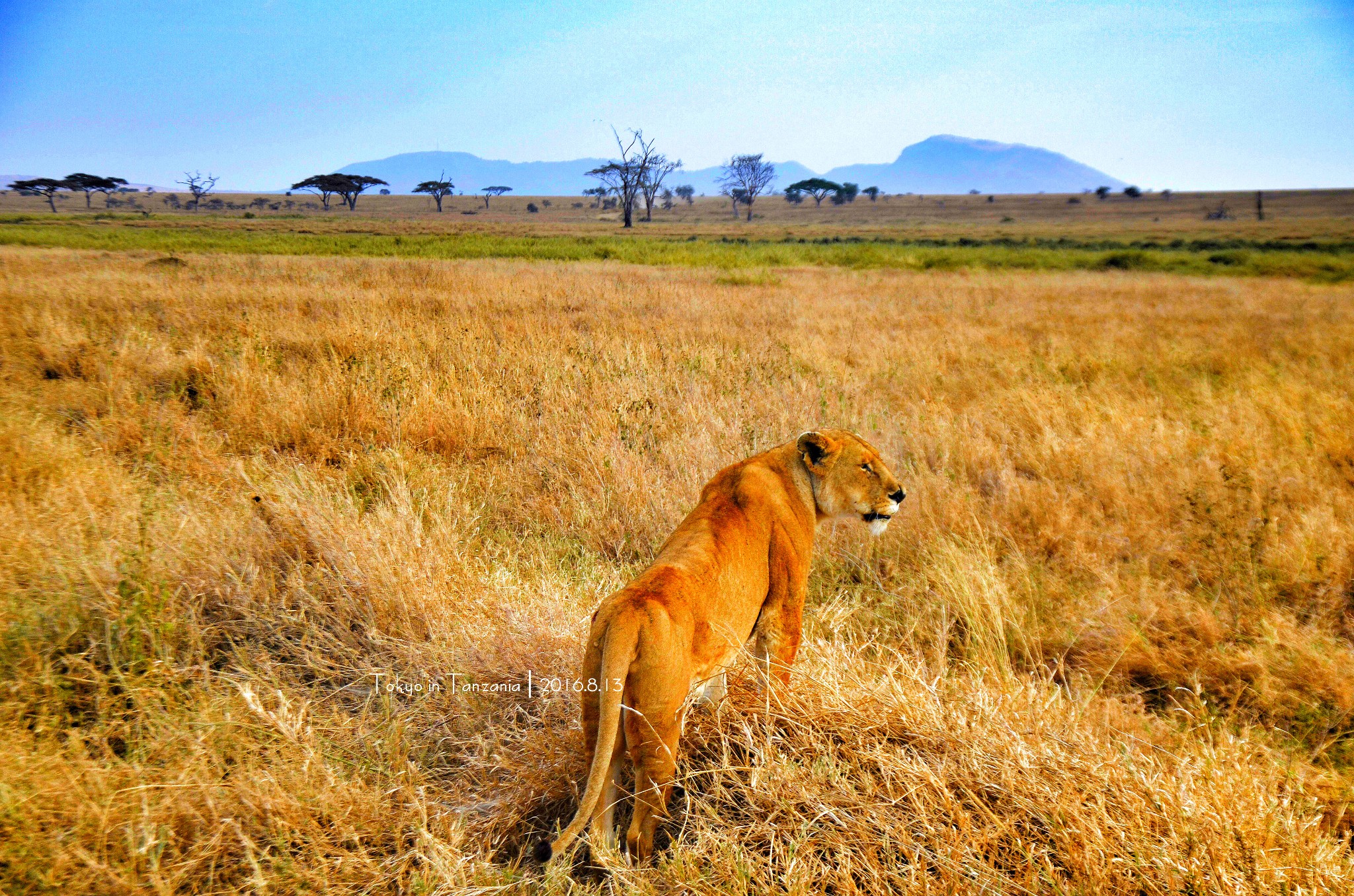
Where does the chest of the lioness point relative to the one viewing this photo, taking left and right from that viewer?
facing away from the viewer and to the right of the viewer
